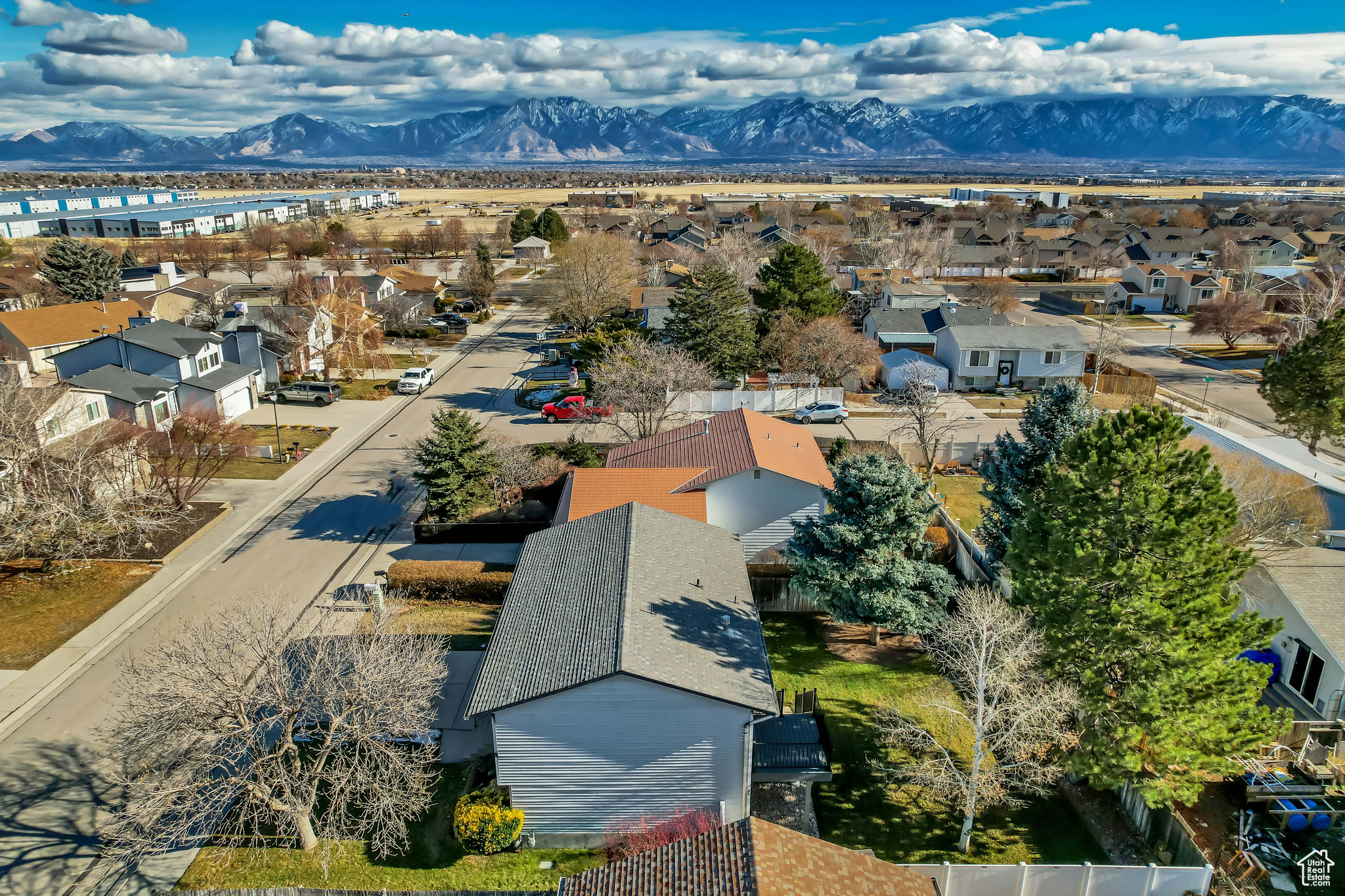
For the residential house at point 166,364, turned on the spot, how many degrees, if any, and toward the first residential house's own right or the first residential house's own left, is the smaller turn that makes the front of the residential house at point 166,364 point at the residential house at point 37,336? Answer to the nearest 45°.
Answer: approximately 180°

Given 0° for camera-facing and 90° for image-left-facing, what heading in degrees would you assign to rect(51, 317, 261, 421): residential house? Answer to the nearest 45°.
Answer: approximately 315°

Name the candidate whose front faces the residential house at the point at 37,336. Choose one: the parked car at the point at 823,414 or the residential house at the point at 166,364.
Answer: the parked car

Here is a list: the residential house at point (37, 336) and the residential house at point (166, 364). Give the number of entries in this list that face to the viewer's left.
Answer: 0

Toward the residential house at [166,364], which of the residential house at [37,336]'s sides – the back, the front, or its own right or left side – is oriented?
front

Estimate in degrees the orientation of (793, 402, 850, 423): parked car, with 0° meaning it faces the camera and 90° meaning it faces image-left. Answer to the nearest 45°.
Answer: approximately 90°

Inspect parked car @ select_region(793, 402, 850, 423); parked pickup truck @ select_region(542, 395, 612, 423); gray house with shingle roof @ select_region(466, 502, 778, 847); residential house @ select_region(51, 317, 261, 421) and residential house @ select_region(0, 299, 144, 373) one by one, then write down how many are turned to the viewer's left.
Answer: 3

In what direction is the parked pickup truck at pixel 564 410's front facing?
to the viewer's left

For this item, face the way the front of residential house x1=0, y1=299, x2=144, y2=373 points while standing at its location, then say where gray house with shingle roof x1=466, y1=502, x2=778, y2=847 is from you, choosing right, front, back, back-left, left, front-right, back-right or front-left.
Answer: front-right

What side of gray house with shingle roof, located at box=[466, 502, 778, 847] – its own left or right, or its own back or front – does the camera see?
left

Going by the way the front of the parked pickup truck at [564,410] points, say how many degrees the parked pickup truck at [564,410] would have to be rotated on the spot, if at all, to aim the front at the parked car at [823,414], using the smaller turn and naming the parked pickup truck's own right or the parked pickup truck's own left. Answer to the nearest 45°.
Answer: approximately 180°

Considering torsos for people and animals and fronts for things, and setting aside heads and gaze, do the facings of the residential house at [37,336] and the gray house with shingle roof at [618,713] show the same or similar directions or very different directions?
very different directions

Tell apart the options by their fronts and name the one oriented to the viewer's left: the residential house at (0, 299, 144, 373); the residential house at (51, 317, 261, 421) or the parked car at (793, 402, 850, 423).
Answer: the parked car
